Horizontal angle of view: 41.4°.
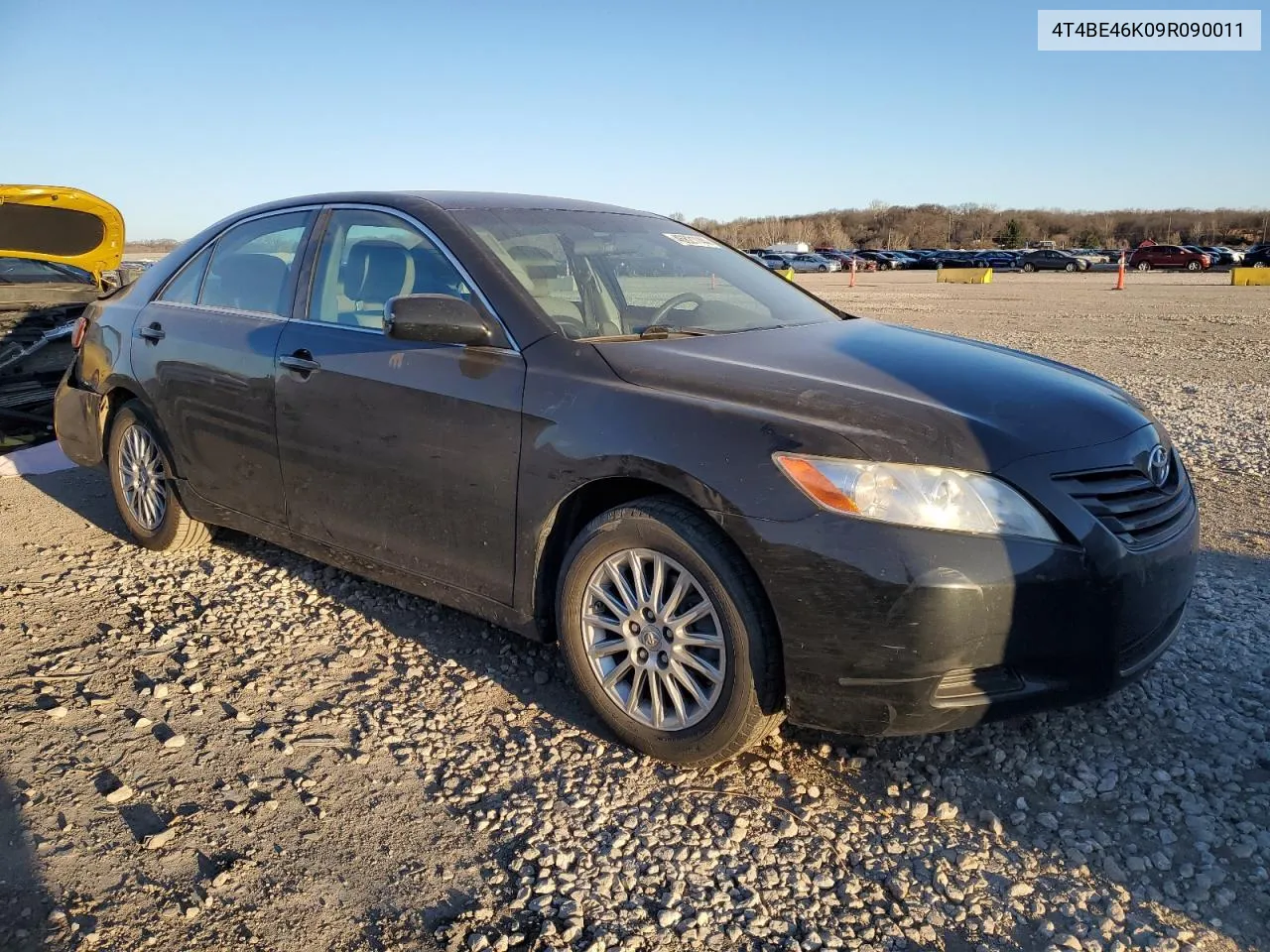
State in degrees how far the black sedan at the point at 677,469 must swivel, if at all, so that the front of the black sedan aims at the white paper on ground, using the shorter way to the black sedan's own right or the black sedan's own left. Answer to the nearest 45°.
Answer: approximately 180°

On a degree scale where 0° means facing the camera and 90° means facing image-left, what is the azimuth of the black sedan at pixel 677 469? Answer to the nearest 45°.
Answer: approximately 315°
